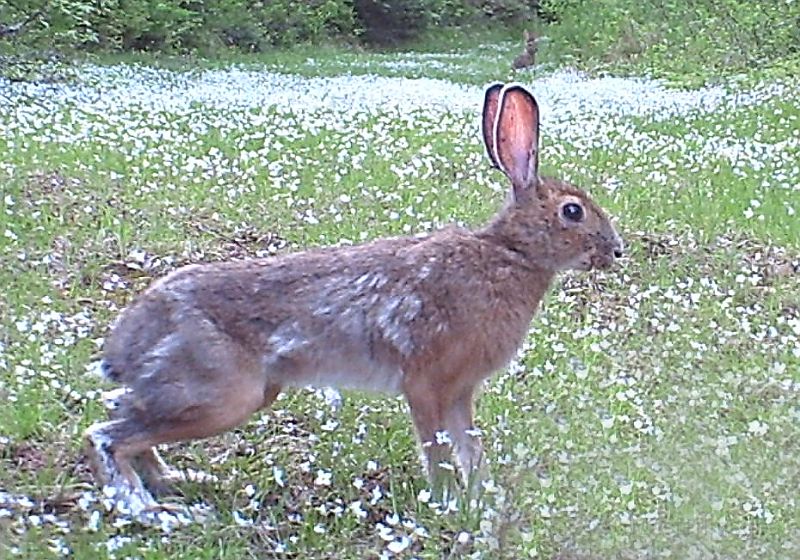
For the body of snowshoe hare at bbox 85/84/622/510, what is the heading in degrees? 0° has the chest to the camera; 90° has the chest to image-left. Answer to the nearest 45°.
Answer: approximately 270°
